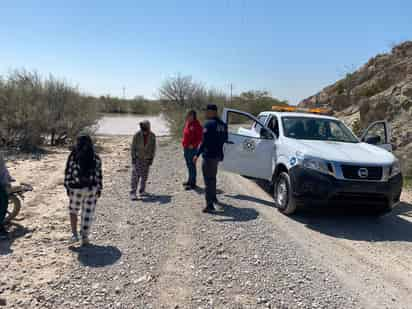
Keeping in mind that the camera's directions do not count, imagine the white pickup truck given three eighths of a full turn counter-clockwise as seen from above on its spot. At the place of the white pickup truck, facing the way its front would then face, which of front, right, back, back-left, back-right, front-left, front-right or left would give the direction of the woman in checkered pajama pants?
back-left

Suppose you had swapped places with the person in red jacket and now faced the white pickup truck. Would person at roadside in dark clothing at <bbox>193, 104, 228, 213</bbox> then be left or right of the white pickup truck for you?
right

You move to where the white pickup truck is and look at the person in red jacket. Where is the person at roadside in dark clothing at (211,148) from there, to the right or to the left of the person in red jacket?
left

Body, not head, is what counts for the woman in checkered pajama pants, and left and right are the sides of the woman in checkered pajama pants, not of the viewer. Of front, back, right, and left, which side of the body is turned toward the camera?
back

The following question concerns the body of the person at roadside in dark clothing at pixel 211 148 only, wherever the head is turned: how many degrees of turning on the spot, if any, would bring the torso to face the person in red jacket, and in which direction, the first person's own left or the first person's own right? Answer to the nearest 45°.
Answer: approximately 45° to the first person's own right

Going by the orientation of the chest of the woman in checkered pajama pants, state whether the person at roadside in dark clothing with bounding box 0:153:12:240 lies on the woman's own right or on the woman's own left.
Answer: on the woman's own left

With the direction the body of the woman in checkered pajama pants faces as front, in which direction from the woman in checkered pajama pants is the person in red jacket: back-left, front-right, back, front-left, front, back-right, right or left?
front-right

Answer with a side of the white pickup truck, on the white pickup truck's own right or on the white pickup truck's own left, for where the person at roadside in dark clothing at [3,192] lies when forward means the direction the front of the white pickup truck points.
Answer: on the white pickup truck's own right

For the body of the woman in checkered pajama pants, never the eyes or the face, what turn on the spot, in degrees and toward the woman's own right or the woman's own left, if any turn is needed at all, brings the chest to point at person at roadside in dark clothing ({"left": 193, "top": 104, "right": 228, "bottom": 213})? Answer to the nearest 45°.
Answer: approximately 45° to the woman's own right

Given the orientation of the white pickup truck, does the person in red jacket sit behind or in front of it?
behind
